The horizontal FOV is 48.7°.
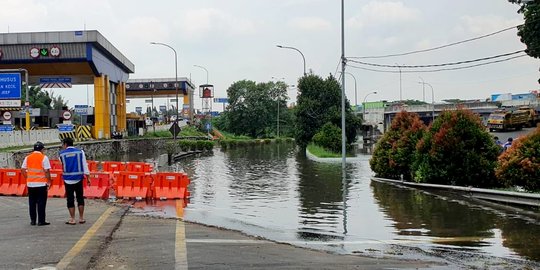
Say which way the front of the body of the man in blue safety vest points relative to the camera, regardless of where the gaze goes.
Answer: away from the camera

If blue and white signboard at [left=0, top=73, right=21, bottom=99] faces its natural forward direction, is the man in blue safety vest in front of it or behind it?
in front

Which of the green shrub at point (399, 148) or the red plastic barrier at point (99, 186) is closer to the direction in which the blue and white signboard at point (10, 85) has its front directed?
the red plastic barrier

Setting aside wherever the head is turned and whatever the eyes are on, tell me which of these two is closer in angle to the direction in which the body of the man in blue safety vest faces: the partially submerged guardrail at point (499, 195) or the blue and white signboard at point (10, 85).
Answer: the blue and white signboard

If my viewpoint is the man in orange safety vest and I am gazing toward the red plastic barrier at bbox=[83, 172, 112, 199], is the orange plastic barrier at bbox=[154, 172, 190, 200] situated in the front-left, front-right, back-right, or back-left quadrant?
front-right

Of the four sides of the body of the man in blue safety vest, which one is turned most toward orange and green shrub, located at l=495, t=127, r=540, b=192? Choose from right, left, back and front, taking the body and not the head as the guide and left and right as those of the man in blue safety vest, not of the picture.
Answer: right

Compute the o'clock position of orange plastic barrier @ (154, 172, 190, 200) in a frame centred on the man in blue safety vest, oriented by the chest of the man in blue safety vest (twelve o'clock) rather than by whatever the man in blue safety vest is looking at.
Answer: The orange plastic barrier is roughly at 1 o'clock from the man in blue safety vest.

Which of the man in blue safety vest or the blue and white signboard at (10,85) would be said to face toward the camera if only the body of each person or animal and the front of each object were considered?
the blue and white signboard

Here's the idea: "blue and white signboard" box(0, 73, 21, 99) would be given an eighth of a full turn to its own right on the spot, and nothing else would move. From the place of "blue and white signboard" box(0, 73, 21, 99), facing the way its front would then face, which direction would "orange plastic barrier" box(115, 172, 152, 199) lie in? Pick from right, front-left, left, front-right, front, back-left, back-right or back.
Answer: front-left

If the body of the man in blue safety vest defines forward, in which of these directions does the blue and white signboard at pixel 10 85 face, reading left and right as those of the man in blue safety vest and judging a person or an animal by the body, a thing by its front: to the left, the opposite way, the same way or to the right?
the opposite way

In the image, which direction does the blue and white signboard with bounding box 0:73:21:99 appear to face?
toward the camera

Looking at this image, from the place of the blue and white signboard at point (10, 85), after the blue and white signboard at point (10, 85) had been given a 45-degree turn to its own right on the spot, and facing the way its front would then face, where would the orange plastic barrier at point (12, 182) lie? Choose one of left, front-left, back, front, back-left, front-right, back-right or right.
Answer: front-left

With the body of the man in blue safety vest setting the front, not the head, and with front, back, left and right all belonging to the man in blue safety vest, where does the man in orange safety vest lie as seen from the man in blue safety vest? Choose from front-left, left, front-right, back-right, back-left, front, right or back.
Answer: left

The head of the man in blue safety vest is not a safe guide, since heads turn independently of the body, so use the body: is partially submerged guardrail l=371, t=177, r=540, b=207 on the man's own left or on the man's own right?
on the man's own right

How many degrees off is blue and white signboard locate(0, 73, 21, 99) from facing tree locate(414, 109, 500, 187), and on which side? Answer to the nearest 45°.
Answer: approximately 45° to its left

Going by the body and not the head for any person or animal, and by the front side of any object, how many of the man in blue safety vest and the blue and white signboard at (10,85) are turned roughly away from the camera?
1

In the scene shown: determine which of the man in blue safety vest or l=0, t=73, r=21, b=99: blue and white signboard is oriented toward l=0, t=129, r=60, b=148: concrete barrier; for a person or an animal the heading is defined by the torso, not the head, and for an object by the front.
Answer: the man in blue safety vest
